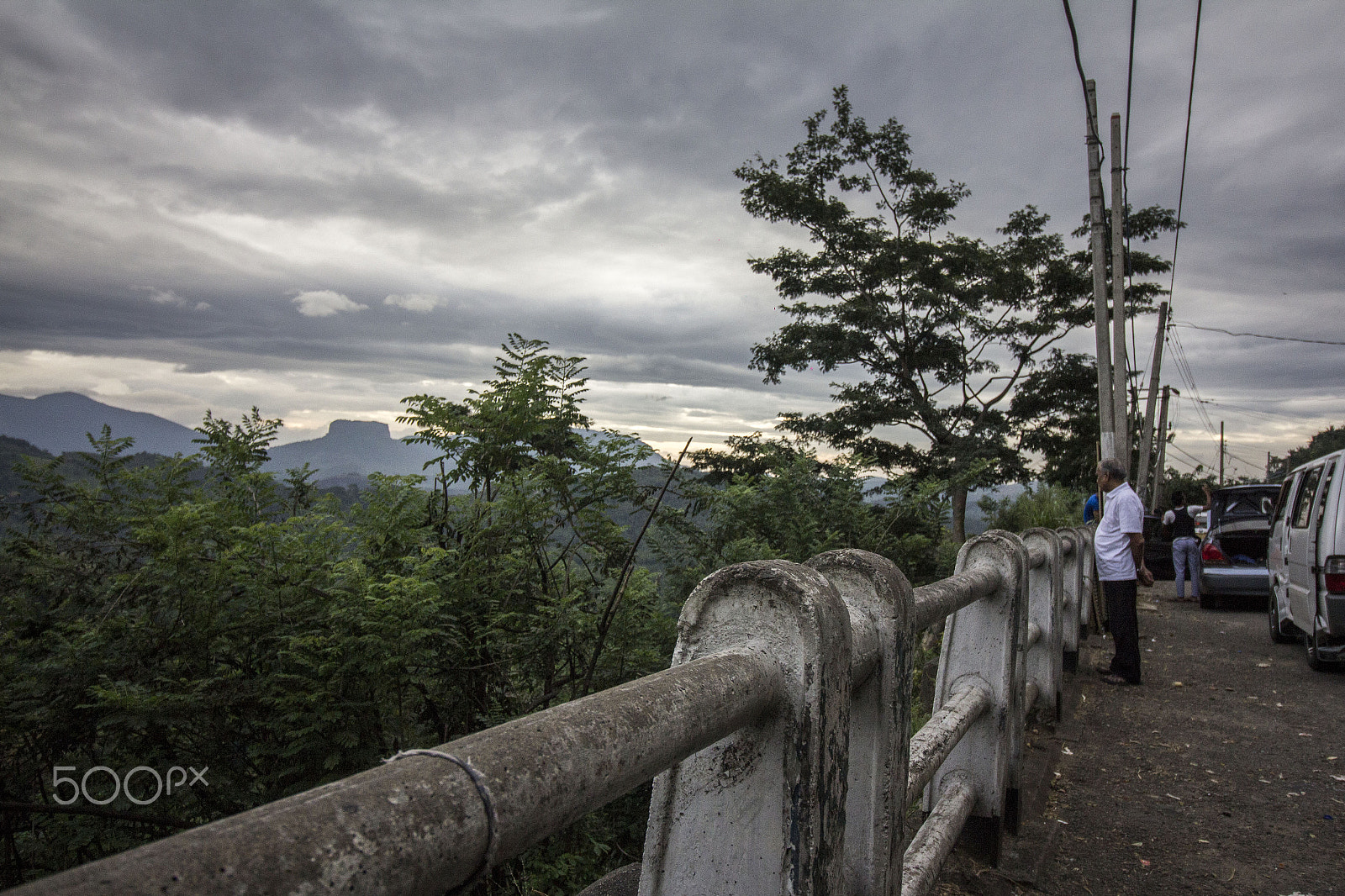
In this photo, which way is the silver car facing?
away from the camera

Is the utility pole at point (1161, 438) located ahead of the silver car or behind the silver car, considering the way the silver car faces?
ahead

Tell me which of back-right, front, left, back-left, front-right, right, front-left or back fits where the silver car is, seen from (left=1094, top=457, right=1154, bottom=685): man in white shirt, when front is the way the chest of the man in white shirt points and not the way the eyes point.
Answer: right

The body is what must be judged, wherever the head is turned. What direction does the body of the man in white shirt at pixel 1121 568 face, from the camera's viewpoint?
to the viewer's left

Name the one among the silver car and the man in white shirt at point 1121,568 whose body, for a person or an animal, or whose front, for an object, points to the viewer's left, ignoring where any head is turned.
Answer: the man in white shirt

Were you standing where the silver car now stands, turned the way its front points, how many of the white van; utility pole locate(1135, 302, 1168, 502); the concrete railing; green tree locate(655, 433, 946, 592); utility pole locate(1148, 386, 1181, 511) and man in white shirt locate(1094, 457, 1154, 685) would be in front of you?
2

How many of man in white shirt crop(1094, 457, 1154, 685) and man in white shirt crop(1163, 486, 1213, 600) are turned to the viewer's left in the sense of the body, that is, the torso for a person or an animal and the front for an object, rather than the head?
1

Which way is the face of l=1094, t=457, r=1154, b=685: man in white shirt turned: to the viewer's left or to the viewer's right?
to the viewer's left

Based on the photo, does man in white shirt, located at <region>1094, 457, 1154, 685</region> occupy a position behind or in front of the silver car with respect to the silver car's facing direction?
behind

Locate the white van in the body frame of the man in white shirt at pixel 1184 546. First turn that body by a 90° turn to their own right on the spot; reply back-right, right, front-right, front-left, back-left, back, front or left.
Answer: right

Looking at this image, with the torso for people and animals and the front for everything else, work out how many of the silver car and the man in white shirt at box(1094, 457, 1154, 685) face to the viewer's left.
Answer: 1

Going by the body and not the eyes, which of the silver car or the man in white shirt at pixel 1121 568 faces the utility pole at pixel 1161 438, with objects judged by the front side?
the silver car
